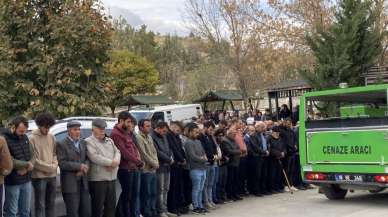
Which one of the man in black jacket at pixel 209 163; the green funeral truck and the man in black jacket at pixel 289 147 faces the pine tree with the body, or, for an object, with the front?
the green funeral truck

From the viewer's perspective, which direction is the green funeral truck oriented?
away from the camera

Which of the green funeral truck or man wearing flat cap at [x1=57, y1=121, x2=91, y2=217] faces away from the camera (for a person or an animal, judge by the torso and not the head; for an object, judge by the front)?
the green funeral truck

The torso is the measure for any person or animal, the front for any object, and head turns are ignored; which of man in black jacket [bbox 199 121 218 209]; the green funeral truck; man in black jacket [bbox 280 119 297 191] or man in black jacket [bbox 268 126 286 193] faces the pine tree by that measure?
the green funeral truck

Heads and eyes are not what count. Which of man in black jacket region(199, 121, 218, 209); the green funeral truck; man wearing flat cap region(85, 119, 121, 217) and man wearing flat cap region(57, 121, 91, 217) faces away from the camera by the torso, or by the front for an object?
the green funeral truck

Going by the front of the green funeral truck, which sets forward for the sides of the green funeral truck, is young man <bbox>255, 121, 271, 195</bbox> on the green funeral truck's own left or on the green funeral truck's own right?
on the green funeral truck's own left

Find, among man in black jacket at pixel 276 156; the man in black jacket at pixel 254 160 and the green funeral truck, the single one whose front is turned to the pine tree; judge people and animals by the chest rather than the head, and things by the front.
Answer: the green funeral truck

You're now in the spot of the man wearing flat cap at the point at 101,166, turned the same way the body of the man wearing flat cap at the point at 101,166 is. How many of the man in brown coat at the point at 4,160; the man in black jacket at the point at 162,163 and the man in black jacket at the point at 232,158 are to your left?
2

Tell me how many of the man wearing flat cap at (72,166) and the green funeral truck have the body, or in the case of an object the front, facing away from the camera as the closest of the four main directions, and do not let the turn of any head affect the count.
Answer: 1

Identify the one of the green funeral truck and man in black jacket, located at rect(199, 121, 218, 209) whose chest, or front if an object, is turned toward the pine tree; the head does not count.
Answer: the green funeral truck

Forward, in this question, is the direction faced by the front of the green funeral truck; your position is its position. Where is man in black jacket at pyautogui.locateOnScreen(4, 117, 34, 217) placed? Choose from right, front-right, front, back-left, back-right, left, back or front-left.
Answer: back-left
